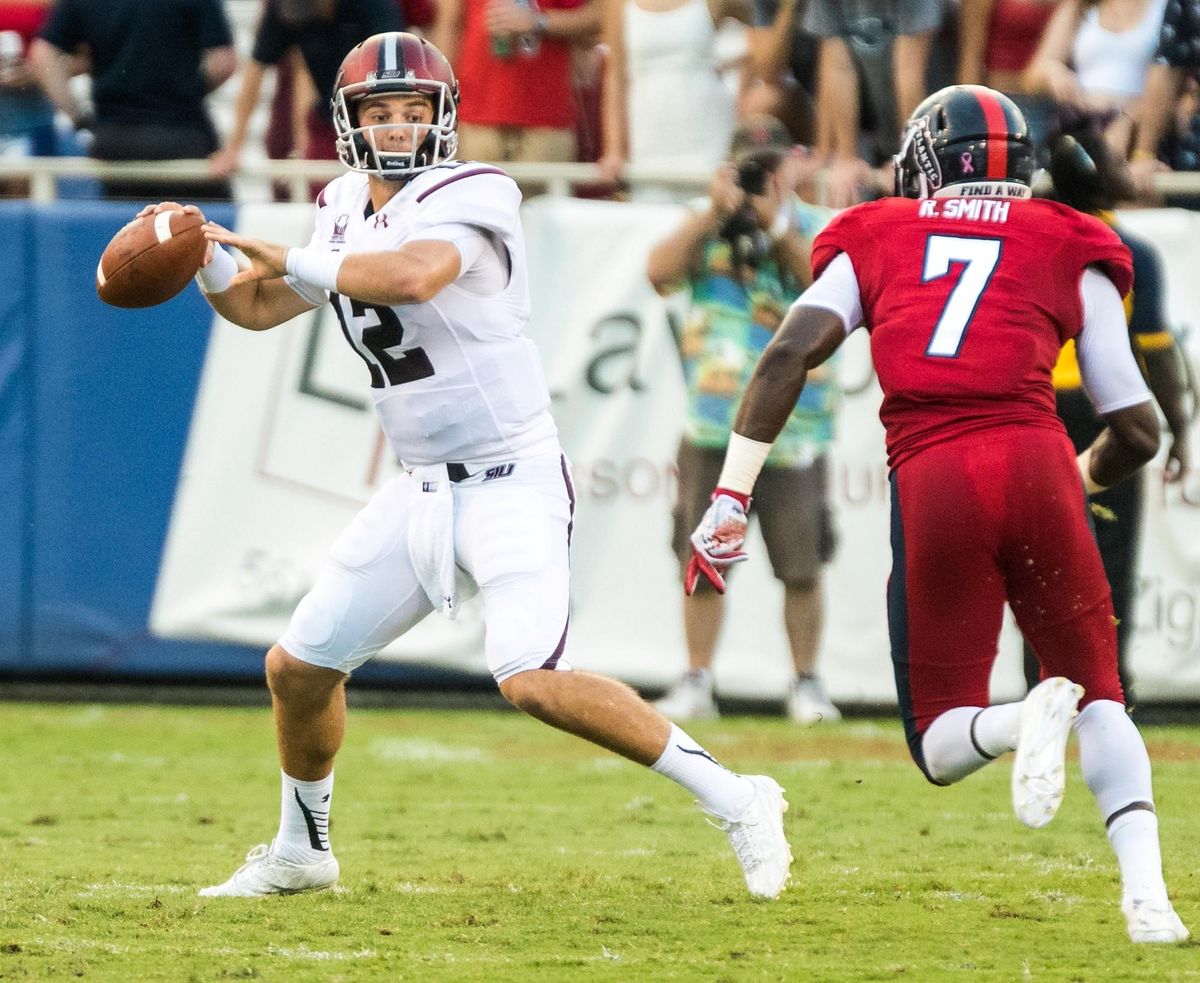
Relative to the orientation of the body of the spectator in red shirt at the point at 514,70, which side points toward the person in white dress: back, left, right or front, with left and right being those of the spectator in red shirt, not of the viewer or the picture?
left

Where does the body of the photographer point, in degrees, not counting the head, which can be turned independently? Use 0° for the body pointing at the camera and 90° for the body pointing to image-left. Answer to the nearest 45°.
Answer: approximately 0°

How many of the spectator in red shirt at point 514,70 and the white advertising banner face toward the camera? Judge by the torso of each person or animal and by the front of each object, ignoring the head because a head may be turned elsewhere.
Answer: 2

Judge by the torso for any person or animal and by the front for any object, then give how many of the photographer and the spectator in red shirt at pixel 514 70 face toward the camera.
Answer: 2
